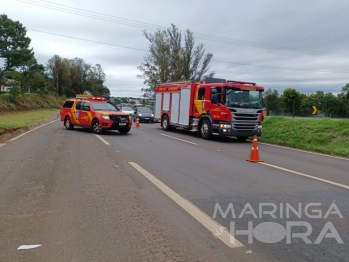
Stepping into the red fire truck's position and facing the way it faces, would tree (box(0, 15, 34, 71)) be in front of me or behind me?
behind

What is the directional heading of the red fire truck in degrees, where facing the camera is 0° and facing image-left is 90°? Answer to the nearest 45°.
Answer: approximately 315°

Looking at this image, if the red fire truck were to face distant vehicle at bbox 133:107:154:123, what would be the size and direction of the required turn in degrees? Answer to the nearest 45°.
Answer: approximately 180°

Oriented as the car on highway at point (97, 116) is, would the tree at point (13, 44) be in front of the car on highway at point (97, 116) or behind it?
behind

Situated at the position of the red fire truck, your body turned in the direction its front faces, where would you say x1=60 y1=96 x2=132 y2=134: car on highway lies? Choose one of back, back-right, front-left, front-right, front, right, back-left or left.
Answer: back-right

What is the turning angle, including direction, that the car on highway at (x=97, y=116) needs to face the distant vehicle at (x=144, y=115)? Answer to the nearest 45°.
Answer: approximately 135° to its left

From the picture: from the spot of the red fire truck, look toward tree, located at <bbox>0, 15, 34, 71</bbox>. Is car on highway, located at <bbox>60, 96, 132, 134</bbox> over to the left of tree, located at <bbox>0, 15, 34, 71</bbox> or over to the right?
left

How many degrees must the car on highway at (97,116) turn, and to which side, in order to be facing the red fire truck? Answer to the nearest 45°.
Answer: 0° — it already faces it

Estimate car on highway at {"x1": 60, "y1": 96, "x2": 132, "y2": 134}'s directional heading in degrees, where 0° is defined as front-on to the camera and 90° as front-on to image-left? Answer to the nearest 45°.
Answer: approximately 315°
